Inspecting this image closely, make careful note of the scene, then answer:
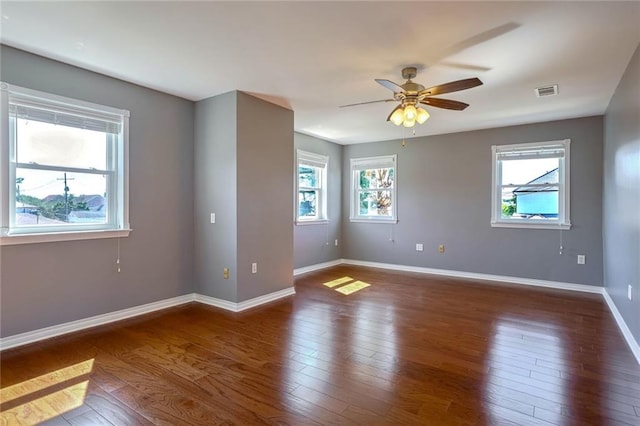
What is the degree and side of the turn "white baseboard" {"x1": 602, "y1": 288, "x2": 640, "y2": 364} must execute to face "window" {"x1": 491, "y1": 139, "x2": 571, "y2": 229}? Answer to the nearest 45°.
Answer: approximately 45° to its right

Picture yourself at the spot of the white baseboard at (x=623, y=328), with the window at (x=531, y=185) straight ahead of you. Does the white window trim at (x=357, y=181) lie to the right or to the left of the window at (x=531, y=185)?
left

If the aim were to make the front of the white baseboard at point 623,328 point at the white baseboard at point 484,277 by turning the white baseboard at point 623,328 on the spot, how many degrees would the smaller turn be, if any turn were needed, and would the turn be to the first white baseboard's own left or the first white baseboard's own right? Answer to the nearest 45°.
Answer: approximately 45° to the first white baseboard's own right

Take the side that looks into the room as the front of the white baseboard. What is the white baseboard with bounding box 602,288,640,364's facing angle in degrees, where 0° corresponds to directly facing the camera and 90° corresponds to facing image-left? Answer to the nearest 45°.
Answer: approximately 90°

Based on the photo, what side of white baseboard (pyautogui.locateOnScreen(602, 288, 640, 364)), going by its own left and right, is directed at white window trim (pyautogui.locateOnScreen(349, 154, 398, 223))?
front

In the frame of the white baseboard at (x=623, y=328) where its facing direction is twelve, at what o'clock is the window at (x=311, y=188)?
The window is roughly at 12 o'clock from the white baseboard.
